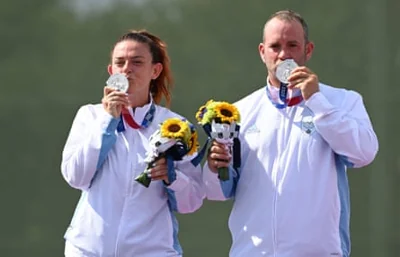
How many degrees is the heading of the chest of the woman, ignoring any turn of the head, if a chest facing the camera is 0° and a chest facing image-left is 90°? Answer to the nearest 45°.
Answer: approximately 0°

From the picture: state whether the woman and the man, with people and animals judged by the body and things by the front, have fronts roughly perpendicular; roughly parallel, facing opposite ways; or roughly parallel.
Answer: roughly parallel

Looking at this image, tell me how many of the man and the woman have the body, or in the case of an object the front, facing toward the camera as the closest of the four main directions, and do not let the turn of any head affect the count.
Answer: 2

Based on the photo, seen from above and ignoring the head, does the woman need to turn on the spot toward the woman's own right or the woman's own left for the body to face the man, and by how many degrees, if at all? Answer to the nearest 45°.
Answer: approximately 90° to the woman's own left

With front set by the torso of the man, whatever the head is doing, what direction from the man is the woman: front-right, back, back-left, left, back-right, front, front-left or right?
right

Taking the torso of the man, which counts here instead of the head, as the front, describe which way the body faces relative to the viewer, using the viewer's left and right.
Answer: facing the viewer
